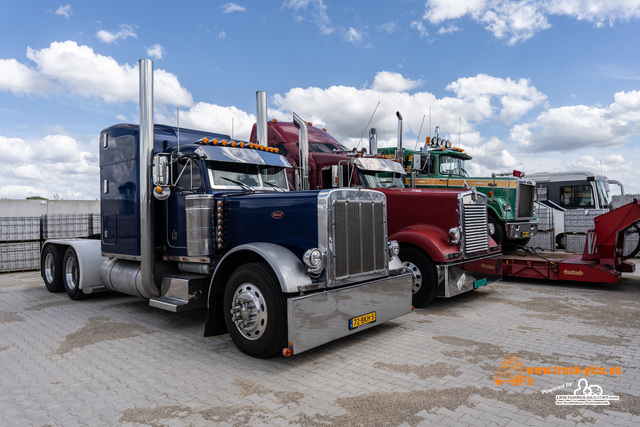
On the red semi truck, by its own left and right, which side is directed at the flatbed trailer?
left

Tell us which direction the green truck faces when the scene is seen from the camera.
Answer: facing the viewer and to the right of the viewer

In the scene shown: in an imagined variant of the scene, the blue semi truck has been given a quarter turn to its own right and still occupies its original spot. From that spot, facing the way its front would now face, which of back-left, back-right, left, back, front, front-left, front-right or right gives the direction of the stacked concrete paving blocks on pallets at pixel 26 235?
right

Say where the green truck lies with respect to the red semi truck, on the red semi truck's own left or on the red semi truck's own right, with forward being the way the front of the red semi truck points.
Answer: on the red semi truck's own left

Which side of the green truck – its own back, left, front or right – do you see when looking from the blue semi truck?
right

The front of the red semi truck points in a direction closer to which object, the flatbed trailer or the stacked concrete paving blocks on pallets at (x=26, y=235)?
the flatbed trailer

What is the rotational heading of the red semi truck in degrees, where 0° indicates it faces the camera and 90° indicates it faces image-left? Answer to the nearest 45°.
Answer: approximately 315°

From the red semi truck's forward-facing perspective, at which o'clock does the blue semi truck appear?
The blue semi truck is roughly at 3 o'clock from the red semi truck.

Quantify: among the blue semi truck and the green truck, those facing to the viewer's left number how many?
0

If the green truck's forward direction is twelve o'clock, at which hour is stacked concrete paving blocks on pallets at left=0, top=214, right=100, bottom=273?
The stacked concrete paving blocks on pallets is roughly at 4 o'clock from the green truck.

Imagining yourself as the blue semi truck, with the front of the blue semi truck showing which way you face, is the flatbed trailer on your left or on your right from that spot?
on your left
